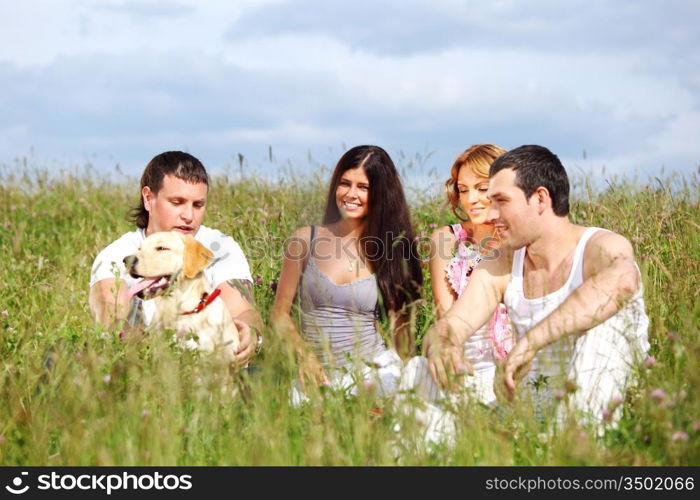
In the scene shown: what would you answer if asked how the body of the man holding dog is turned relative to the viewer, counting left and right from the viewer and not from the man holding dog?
facing the viewer

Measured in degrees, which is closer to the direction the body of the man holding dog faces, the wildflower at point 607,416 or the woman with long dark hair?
the wildflower

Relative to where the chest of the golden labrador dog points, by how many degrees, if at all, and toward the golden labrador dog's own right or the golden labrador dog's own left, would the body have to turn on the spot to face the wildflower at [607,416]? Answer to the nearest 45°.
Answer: approximately 135° to the golden labrador dog's own left

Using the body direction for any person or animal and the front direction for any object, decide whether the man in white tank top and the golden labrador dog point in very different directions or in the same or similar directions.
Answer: same or similar directions

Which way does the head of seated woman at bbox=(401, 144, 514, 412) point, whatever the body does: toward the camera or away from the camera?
toward the camera

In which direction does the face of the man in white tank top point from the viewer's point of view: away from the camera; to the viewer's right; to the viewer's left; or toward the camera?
to the viewer's left

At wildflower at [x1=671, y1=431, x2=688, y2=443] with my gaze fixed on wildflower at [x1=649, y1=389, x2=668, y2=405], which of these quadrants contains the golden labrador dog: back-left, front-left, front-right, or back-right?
front-left

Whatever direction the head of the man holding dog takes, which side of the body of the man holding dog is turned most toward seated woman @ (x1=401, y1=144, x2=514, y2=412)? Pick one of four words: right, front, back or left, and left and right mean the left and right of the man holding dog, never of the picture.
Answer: left

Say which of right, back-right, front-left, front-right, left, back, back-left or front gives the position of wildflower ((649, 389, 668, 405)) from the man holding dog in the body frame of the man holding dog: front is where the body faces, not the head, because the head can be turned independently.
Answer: front-left

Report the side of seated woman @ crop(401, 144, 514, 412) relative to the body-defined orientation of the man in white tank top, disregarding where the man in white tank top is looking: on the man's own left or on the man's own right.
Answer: on the man's own right

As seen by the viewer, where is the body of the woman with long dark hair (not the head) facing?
toward the camera

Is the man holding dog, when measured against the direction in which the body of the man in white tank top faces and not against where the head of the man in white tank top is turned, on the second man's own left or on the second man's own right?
on the second man's own right
